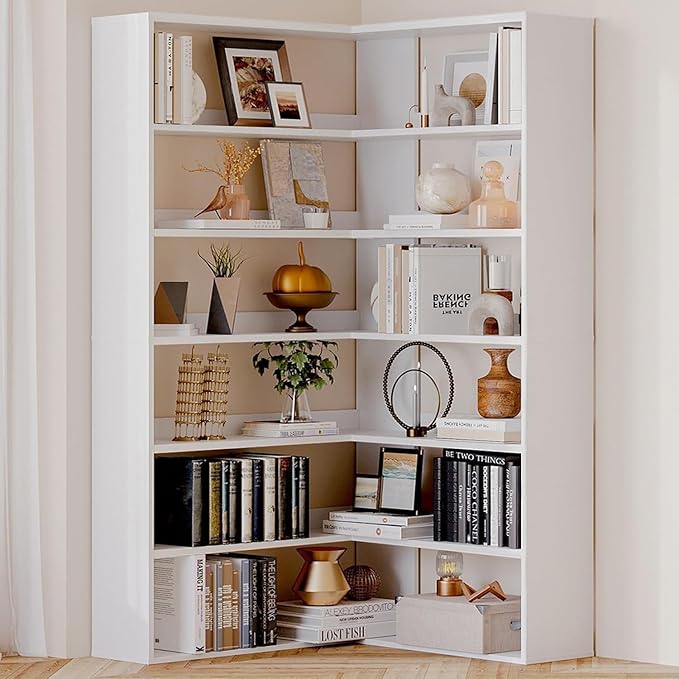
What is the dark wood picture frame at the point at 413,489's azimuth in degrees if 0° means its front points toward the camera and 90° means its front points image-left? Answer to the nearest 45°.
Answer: approximately 45°

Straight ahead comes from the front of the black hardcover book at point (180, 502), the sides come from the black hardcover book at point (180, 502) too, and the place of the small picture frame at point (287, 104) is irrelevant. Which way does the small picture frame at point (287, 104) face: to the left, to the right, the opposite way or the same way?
the same way

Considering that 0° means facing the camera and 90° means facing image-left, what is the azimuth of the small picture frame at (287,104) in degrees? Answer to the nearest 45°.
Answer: approximately 315°
